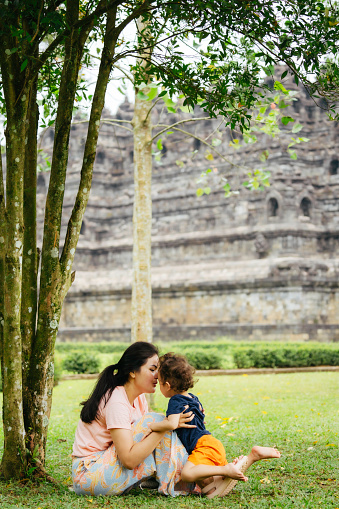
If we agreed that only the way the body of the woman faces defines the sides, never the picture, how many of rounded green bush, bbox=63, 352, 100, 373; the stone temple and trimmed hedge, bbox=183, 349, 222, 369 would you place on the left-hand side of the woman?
3

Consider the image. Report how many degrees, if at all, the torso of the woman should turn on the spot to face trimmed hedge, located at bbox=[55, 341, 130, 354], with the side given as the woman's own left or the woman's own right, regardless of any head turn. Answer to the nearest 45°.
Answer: approximately 90° to the woman's own left

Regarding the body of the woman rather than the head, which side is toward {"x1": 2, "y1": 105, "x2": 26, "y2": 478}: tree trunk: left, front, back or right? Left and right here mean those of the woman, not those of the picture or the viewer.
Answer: back

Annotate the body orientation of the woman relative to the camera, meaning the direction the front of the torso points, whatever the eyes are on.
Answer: to the viewer's right

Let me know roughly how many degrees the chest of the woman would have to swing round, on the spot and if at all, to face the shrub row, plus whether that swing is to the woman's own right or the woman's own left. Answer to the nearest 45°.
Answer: approximately 90° to the woman's own left

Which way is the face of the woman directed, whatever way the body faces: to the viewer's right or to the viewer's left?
to the viewer's right

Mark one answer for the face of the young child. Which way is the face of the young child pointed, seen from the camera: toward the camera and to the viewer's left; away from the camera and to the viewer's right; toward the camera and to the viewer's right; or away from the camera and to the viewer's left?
away from the camera and to the viewer's left

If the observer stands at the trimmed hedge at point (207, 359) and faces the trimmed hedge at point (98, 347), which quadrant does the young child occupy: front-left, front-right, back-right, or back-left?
back-left
